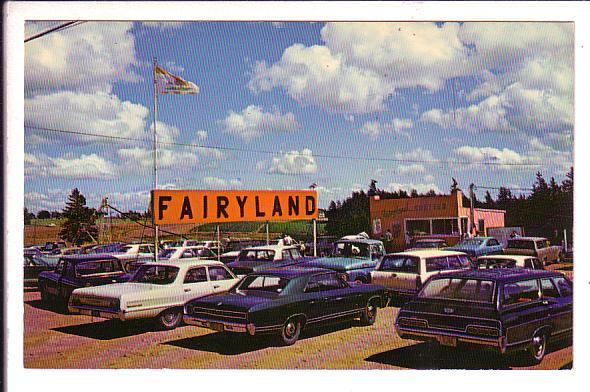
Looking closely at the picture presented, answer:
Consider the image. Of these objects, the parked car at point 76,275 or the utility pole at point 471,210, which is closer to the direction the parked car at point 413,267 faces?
the utility pole

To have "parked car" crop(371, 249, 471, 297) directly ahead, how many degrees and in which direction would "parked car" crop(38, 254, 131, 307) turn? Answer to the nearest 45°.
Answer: approximately 45° to its right

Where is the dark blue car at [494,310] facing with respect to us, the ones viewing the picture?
facing away from the viewer and to the right of the viewer

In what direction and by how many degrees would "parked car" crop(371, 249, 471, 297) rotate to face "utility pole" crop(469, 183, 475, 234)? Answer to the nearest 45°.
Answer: approximately 45° to its right

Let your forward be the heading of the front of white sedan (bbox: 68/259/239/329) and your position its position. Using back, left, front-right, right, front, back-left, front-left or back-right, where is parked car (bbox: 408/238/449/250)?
front-right

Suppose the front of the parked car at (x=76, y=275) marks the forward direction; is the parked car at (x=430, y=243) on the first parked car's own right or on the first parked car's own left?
on the first parked car's own right

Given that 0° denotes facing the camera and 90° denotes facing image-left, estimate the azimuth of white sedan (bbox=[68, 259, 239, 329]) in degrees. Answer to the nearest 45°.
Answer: approximately 225°

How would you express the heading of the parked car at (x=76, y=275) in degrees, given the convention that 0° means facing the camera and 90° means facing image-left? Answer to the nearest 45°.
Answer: approximately 225°

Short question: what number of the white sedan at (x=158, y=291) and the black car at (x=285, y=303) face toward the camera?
0
